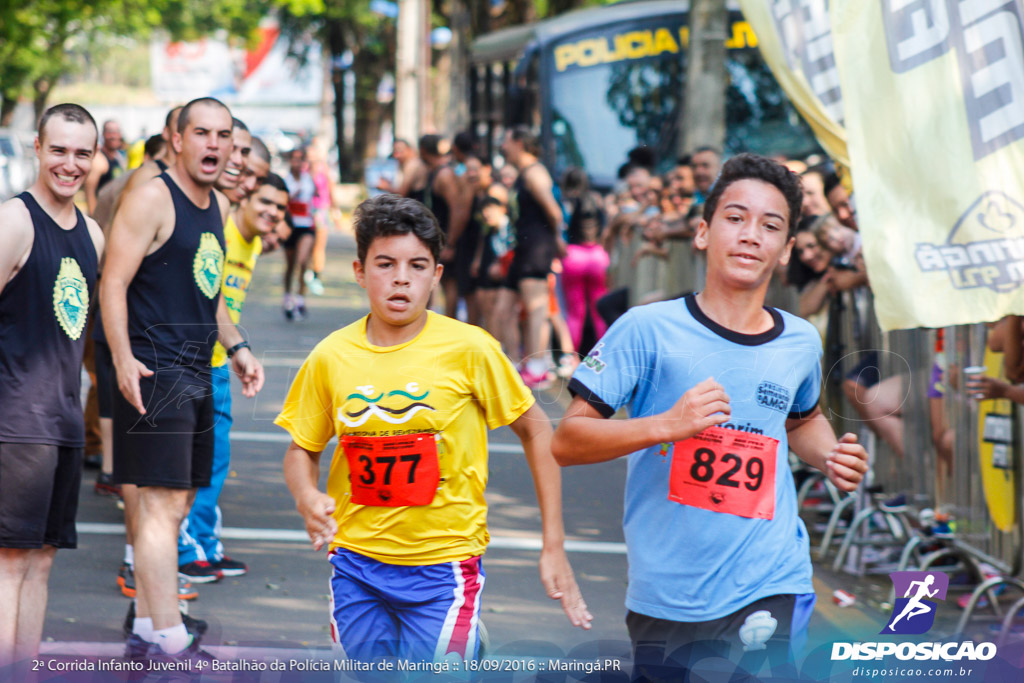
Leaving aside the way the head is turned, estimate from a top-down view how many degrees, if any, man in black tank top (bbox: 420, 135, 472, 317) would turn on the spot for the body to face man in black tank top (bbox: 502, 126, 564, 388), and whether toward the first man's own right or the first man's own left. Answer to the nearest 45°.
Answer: approximately 135° to the first man's own left

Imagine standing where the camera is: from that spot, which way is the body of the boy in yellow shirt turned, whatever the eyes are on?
toward the camera

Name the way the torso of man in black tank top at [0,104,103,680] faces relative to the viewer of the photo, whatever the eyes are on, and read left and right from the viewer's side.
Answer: facing the viewer and to the right of the viewer

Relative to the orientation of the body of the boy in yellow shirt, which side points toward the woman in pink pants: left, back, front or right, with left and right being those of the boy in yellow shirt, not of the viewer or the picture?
back

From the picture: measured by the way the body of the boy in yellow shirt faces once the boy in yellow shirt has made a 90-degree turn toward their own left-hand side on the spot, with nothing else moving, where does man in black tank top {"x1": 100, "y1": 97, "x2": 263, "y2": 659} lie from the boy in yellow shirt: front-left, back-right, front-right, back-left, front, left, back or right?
back-left

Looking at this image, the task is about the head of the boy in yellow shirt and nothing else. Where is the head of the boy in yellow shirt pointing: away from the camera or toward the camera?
toward the camera

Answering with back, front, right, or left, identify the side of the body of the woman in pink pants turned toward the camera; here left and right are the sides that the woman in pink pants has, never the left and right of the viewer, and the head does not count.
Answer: back

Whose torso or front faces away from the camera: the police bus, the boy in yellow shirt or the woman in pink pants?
the woman in pink pants

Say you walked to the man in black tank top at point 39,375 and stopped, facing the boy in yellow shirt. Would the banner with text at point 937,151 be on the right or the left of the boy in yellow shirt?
left

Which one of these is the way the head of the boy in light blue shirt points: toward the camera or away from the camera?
toward the camera

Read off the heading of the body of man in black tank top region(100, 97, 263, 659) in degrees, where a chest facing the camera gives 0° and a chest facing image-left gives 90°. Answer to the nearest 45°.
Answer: approximately 315°

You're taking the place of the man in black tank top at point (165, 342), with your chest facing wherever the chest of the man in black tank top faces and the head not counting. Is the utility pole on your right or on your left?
on your left

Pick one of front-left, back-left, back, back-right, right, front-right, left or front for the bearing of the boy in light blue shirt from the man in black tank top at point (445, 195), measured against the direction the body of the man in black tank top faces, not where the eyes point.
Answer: left

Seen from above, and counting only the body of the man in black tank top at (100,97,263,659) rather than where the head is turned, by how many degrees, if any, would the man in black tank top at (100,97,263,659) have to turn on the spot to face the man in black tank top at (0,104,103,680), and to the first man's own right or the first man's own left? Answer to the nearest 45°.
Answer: approximately 90° to the first man's own right

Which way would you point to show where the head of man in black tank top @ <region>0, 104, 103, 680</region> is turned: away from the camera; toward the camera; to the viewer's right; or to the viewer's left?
toward the camera
